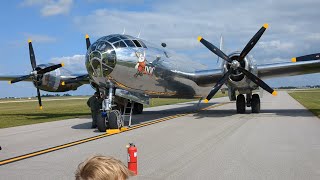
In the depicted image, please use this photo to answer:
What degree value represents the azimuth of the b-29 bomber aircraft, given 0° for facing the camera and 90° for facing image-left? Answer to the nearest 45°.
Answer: approximately 45°
